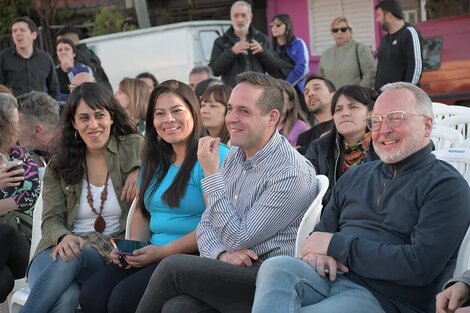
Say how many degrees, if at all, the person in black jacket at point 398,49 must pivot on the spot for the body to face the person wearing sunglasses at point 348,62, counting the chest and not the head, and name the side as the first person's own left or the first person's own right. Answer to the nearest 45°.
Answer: approximately 90° to the first person's own right

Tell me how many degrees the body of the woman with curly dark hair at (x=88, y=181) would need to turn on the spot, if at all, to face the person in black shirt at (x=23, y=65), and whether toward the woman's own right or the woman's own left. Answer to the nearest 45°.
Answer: approximately 180°

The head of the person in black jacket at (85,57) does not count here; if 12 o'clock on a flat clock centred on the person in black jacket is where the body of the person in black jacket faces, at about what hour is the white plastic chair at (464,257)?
The white plastic chair is roughly at 10 o'clock from the person in black jacket.

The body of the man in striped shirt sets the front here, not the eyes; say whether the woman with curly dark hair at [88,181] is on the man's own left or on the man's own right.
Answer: on the man's own right

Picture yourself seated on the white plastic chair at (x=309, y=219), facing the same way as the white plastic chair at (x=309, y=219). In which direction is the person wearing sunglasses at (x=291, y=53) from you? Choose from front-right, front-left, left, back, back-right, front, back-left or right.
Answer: back-right

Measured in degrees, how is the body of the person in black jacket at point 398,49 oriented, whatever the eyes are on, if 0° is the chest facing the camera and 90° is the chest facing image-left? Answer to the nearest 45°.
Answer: approximately 45°
